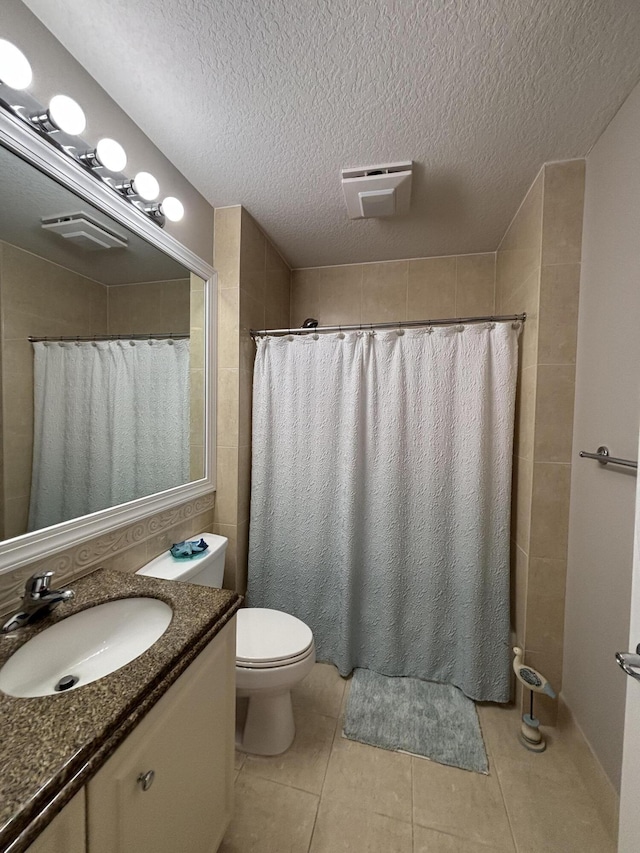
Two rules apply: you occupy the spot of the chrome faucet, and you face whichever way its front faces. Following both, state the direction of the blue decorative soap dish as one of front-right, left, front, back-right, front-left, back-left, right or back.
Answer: left

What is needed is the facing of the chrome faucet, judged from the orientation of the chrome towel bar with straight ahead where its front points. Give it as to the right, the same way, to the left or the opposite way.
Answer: the opposite way

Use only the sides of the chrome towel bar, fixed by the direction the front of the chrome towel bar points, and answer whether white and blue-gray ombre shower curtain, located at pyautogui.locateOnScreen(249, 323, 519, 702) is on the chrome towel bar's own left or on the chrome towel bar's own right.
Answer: on the chrome towel bar's own right

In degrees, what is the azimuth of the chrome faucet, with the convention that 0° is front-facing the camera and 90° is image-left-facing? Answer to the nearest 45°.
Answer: approximately 315°

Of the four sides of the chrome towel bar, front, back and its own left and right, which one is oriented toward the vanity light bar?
front

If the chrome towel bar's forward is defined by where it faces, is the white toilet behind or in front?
in front

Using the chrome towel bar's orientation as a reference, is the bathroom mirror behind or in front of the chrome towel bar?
in front

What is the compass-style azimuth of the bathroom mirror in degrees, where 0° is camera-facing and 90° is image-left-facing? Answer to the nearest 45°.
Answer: approximately 315°
